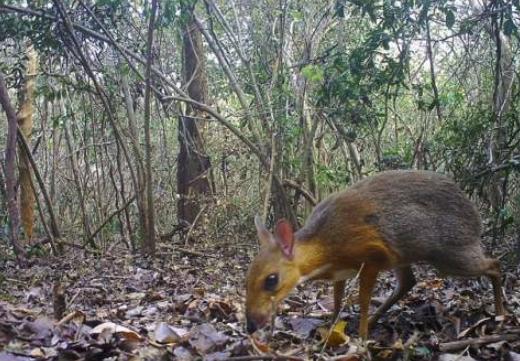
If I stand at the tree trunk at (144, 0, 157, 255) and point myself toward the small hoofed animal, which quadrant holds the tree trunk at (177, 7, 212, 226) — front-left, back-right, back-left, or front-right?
back-left

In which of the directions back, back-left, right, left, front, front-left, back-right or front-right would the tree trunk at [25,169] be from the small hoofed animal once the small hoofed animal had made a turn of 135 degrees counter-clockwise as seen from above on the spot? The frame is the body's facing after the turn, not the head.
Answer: back

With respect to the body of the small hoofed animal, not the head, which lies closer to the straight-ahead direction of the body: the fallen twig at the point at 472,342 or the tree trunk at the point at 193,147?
the tree trunk

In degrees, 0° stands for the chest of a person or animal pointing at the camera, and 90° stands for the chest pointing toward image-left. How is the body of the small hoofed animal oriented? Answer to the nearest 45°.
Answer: approximately 90°

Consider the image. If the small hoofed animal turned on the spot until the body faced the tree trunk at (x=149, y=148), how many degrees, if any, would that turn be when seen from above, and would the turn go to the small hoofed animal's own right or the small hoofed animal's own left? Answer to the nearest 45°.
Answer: approximately 45° to the small hoofed animal's own right

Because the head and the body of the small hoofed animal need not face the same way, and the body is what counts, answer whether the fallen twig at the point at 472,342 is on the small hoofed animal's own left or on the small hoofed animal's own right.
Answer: on the small hoofed animal's own left

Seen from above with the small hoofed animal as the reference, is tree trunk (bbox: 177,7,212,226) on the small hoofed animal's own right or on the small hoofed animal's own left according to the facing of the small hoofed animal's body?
on the small hoofed animal's own right

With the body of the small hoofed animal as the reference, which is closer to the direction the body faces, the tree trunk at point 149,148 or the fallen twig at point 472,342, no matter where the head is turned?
the tree trunk

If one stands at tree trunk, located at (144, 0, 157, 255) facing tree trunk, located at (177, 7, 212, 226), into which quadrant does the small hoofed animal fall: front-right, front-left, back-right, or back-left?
back-right
